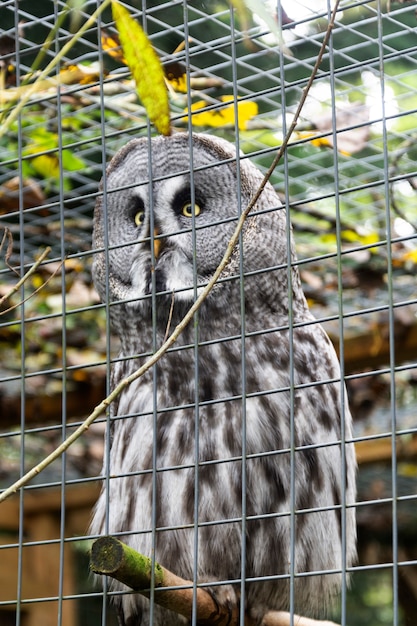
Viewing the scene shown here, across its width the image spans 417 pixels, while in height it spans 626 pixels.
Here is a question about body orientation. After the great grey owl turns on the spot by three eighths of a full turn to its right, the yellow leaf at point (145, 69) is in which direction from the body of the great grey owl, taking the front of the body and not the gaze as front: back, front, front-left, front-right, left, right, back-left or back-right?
back

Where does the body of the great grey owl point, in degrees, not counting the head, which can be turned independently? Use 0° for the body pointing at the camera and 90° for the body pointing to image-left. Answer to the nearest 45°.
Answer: approximately 45°
